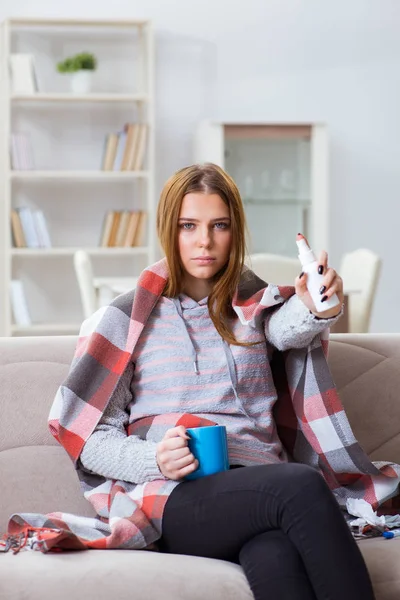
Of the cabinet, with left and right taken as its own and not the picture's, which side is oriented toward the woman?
front

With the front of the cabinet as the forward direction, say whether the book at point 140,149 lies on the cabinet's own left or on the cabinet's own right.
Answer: on the cabinet's own right

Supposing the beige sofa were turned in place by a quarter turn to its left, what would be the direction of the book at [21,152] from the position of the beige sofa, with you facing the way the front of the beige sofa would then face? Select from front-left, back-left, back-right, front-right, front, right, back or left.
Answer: left

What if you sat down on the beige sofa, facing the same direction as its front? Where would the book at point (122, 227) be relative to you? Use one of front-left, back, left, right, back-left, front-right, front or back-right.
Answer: back

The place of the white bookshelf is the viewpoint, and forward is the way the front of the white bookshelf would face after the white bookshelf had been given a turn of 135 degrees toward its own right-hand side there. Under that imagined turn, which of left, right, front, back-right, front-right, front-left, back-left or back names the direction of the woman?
back-left

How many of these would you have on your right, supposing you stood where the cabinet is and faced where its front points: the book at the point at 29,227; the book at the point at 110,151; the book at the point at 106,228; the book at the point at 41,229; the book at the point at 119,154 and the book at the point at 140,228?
6

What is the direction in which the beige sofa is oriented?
toward the camera

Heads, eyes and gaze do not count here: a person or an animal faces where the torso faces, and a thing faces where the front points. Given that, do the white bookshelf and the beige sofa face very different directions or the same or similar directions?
same or similar directions

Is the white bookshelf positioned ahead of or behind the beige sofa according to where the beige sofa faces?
behind

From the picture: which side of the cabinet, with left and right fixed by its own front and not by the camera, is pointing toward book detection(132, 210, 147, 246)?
right

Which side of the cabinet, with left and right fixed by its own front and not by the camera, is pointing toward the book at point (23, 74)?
right

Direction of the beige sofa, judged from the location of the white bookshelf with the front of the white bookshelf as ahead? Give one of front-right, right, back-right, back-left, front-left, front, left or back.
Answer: front

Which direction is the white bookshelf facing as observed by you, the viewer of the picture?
facing the viewer

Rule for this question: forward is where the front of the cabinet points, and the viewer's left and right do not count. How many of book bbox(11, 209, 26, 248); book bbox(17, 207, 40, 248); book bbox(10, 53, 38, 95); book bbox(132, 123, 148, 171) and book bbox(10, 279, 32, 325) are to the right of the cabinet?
5

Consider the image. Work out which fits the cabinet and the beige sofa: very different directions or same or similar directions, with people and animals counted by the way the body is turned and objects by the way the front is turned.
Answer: same or similar directions

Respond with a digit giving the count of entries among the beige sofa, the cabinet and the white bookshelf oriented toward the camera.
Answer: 3
